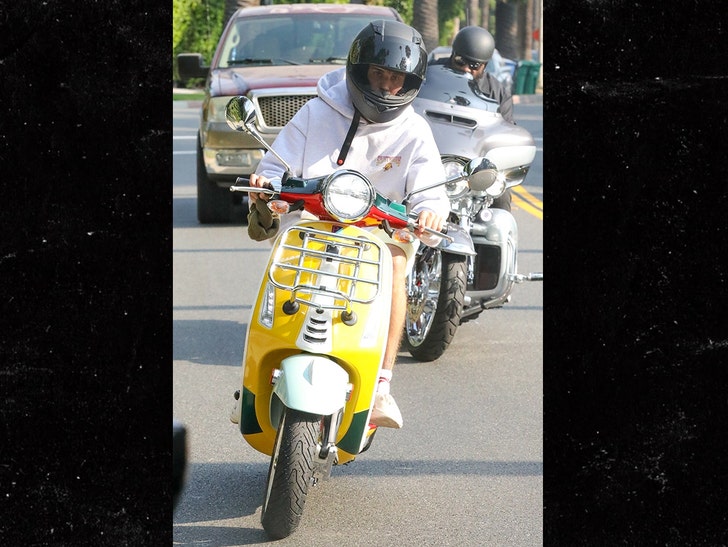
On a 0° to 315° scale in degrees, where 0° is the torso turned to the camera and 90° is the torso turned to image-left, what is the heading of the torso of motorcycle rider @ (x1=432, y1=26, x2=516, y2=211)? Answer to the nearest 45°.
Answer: approximately 45°

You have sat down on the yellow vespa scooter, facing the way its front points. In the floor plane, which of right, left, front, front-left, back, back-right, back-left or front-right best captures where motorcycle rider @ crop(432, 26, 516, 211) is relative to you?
back

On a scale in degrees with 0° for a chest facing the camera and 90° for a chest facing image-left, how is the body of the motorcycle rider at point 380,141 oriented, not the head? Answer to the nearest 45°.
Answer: approximately 0°

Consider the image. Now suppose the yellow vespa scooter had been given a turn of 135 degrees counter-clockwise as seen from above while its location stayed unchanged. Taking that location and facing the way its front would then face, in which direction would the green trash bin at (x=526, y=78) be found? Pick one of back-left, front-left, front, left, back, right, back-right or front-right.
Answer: front-left

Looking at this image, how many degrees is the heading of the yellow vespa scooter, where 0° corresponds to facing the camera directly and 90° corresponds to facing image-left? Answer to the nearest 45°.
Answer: approximately 0°

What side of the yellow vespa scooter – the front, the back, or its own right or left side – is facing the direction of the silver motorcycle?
back

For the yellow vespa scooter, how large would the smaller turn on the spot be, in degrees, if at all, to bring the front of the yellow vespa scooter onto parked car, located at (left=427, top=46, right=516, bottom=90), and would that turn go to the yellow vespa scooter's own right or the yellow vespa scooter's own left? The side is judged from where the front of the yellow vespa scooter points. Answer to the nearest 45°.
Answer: approximately 180°

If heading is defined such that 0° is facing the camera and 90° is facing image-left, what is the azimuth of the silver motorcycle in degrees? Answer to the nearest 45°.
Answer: approximately 45°

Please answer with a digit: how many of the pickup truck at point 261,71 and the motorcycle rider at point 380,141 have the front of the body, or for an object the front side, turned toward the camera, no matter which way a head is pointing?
2

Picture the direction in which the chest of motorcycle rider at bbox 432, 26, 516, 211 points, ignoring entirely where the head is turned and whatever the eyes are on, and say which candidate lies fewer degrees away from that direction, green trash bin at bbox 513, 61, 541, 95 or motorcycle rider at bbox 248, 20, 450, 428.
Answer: the motorcycle rider

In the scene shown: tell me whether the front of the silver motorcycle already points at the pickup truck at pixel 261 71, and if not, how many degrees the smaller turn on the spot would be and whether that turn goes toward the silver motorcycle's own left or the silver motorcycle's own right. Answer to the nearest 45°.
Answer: approximately 135° to the silver motorcycle's own right
